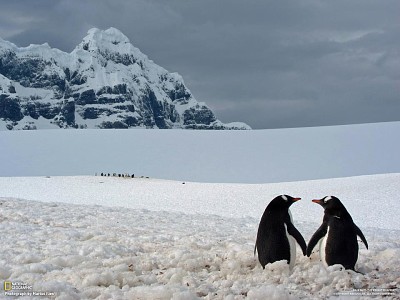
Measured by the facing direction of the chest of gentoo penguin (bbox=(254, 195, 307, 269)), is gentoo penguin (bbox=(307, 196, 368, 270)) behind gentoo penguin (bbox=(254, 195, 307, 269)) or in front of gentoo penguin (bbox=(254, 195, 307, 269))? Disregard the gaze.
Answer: in front

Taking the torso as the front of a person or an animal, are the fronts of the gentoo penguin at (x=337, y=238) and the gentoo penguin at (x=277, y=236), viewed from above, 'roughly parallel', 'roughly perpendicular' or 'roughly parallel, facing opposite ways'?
roughly perpendicular

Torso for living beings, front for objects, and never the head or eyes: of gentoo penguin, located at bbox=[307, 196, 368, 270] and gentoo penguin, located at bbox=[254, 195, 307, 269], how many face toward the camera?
0

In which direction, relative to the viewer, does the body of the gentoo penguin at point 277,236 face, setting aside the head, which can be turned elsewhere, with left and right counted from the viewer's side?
facing away from the viewer and to the right of the viewer

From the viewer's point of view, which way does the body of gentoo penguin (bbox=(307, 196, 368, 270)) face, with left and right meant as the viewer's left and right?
facing away from the viewer and to the left of the viewer

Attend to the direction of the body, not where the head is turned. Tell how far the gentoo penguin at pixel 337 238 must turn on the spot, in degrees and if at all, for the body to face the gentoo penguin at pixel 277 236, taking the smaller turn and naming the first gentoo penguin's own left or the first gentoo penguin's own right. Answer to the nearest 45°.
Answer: approximately 45° to the first gentoo penguin's own left
